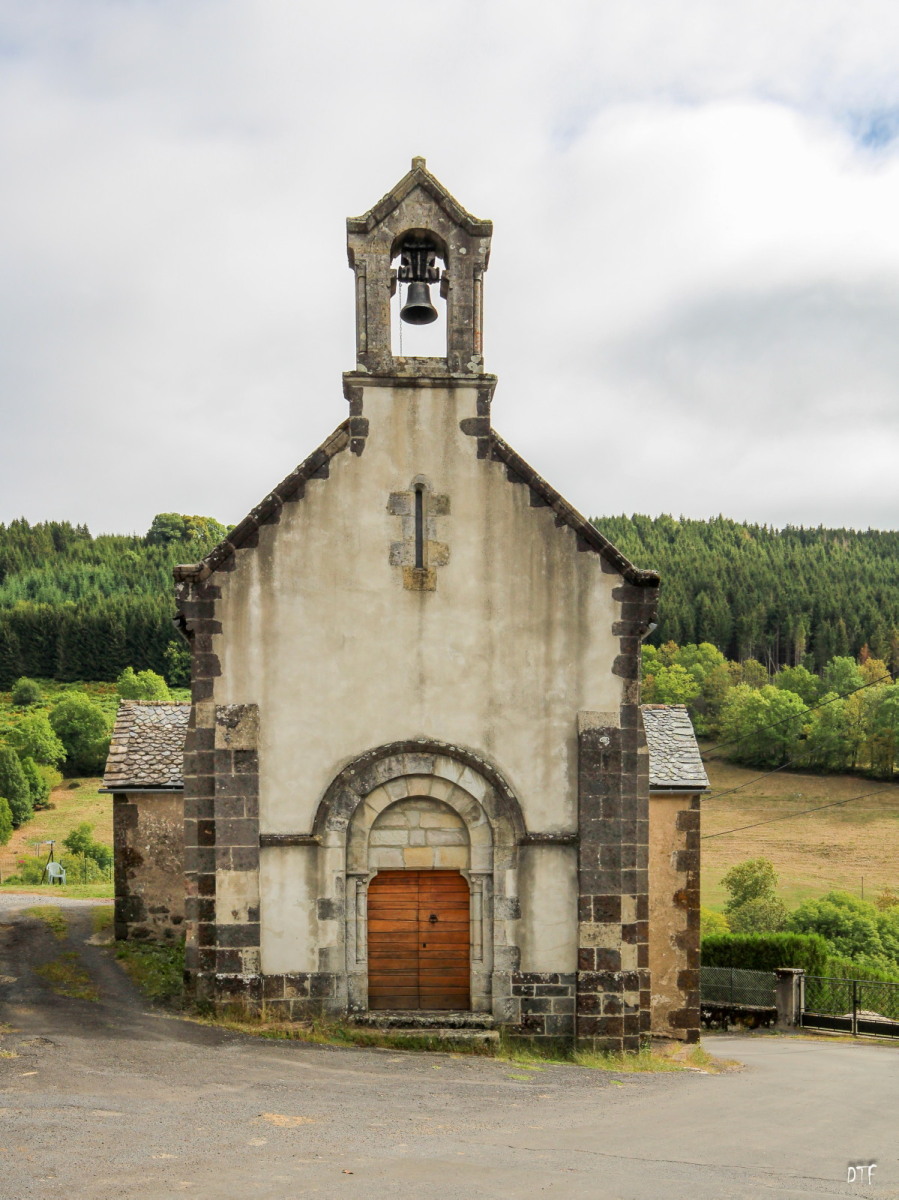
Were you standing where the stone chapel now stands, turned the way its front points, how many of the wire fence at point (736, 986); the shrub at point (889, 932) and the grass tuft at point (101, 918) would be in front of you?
0

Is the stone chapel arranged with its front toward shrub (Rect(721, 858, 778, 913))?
no

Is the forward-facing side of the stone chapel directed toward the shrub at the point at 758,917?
no

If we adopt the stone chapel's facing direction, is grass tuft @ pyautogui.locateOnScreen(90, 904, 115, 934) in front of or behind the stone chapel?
behind

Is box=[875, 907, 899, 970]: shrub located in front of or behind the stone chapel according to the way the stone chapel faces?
behind

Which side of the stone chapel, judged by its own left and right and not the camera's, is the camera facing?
front

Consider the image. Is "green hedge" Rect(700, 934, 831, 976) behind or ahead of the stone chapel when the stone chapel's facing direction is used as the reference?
behind

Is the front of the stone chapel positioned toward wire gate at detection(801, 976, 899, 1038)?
no

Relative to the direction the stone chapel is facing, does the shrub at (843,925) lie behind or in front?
behind
